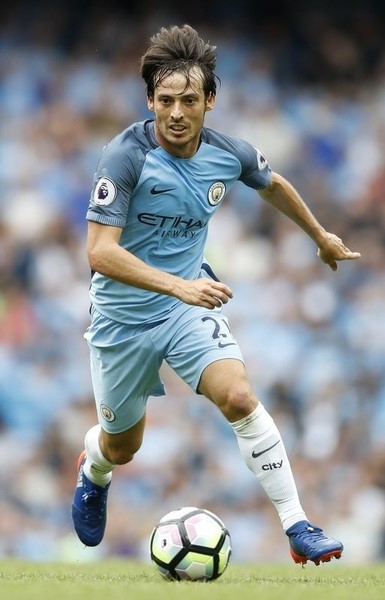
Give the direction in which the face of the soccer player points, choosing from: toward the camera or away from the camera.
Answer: toward the camera

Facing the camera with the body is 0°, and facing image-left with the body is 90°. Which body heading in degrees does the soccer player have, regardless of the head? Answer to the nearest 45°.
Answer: approximately 315°
